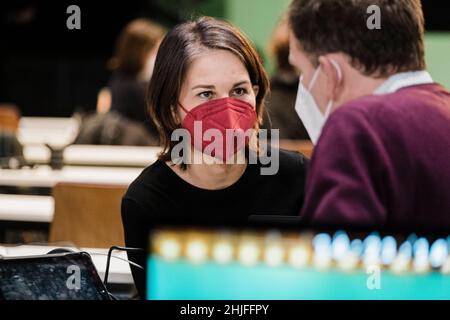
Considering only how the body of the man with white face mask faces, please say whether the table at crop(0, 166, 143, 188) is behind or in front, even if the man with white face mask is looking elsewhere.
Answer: in front

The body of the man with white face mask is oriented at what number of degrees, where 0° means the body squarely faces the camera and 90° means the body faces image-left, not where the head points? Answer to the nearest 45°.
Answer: approximately 135°

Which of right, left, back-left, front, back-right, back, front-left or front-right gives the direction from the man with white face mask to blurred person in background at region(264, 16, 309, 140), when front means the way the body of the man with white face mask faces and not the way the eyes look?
front-right

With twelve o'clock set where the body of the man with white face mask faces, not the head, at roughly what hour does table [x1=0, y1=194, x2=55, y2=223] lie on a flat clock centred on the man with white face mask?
The table is roughly at 12 o'clock from the man with white face mask.

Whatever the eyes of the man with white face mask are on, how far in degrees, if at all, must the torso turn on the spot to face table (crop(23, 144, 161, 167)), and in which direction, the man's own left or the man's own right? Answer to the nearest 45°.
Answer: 0° — they already face it

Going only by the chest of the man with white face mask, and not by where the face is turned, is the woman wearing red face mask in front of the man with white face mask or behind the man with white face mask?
in front

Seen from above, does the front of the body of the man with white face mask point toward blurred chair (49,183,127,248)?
yes
